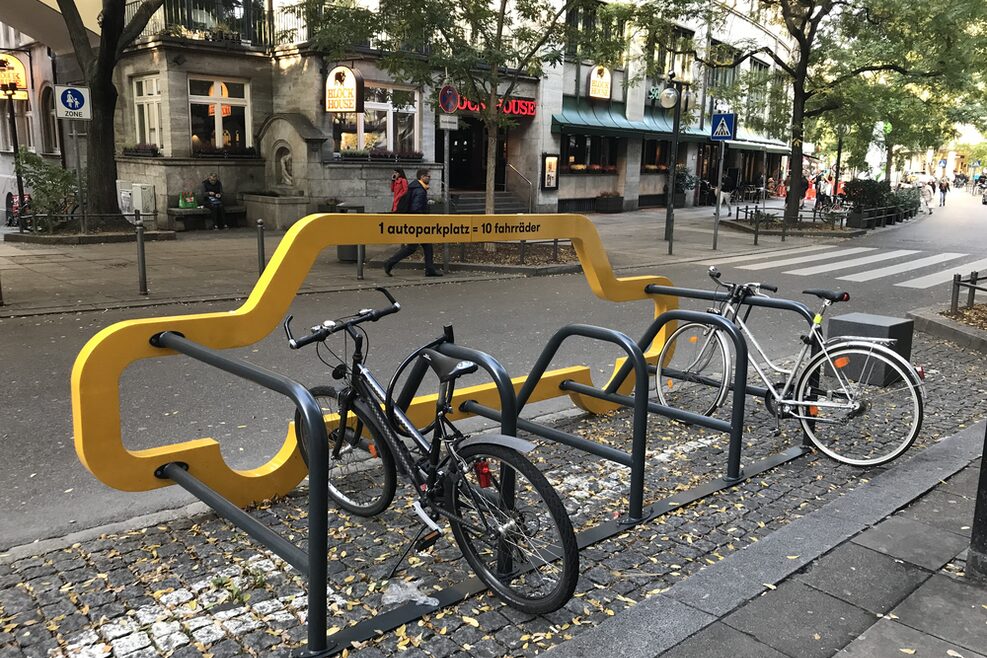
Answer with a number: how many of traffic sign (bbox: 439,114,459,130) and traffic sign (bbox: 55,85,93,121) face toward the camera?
2

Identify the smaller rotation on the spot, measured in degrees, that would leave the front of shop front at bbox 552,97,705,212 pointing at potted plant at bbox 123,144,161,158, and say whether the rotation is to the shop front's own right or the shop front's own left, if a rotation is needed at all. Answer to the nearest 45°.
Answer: approximately 90° to the shop front's own right

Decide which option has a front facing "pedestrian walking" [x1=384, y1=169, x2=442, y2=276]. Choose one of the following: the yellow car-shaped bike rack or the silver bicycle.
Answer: the silver bicycle

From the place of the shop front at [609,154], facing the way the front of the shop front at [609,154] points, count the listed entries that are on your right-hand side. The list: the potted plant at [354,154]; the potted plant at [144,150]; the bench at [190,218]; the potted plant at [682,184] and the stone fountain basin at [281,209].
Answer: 4

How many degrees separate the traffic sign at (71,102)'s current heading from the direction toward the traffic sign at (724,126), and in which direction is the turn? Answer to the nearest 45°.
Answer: approximately 90° to its left

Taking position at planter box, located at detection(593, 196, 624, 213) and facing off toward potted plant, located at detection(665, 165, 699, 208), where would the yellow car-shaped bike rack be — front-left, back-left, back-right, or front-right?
back-right
